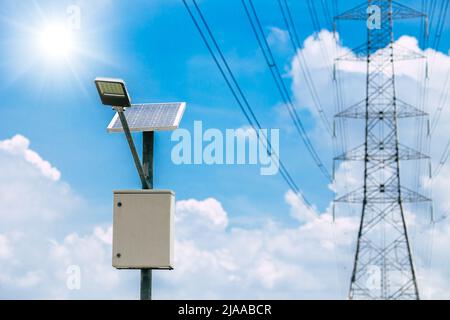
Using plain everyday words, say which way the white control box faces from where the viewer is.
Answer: facing the viewer
